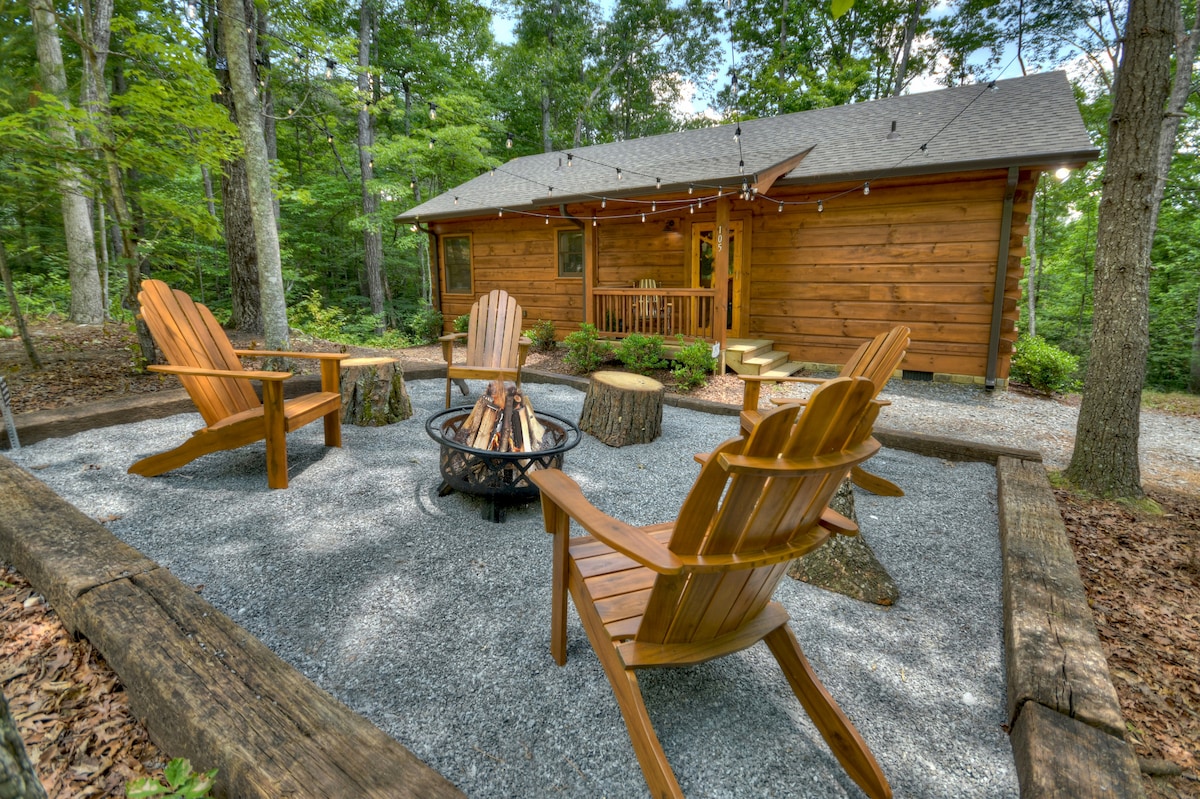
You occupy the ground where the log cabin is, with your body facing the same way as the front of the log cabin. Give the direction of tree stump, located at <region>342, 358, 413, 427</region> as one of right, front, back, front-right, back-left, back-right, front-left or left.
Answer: front

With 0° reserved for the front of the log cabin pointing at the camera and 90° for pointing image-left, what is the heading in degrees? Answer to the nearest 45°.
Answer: approximately 45°

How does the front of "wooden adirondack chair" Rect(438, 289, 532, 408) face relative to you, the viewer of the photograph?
facing the viewer

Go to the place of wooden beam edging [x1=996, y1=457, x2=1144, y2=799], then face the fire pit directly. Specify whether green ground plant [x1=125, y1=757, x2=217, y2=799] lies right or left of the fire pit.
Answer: left

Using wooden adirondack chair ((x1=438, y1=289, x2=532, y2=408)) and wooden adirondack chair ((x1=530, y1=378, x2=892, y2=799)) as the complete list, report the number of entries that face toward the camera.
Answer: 1

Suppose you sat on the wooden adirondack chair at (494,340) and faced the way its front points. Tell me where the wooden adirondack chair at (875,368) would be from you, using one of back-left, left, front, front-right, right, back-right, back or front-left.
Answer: front-left

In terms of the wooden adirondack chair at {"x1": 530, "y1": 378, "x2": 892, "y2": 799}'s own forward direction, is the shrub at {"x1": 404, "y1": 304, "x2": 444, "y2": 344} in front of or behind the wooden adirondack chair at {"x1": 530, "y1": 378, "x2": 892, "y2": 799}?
in front

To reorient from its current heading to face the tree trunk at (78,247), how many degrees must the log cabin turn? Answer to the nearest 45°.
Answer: approximately 45° to its right

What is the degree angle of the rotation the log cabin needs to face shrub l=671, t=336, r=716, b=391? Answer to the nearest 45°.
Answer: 0° — it already faces it

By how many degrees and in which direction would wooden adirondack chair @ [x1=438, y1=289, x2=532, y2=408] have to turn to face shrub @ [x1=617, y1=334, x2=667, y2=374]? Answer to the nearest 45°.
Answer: approximately 135° to its left

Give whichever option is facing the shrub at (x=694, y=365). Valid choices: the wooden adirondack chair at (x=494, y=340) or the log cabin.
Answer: the log cabin

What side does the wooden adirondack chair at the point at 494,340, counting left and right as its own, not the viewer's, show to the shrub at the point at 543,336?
back

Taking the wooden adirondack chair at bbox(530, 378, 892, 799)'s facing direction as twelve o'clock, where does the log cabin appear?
The log cabin is roughly at 2 o'clock from the wooden adirondack chair.

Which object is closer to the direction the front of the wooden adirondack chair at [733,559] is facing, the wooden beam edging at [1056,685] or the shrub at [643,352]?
the shrub
